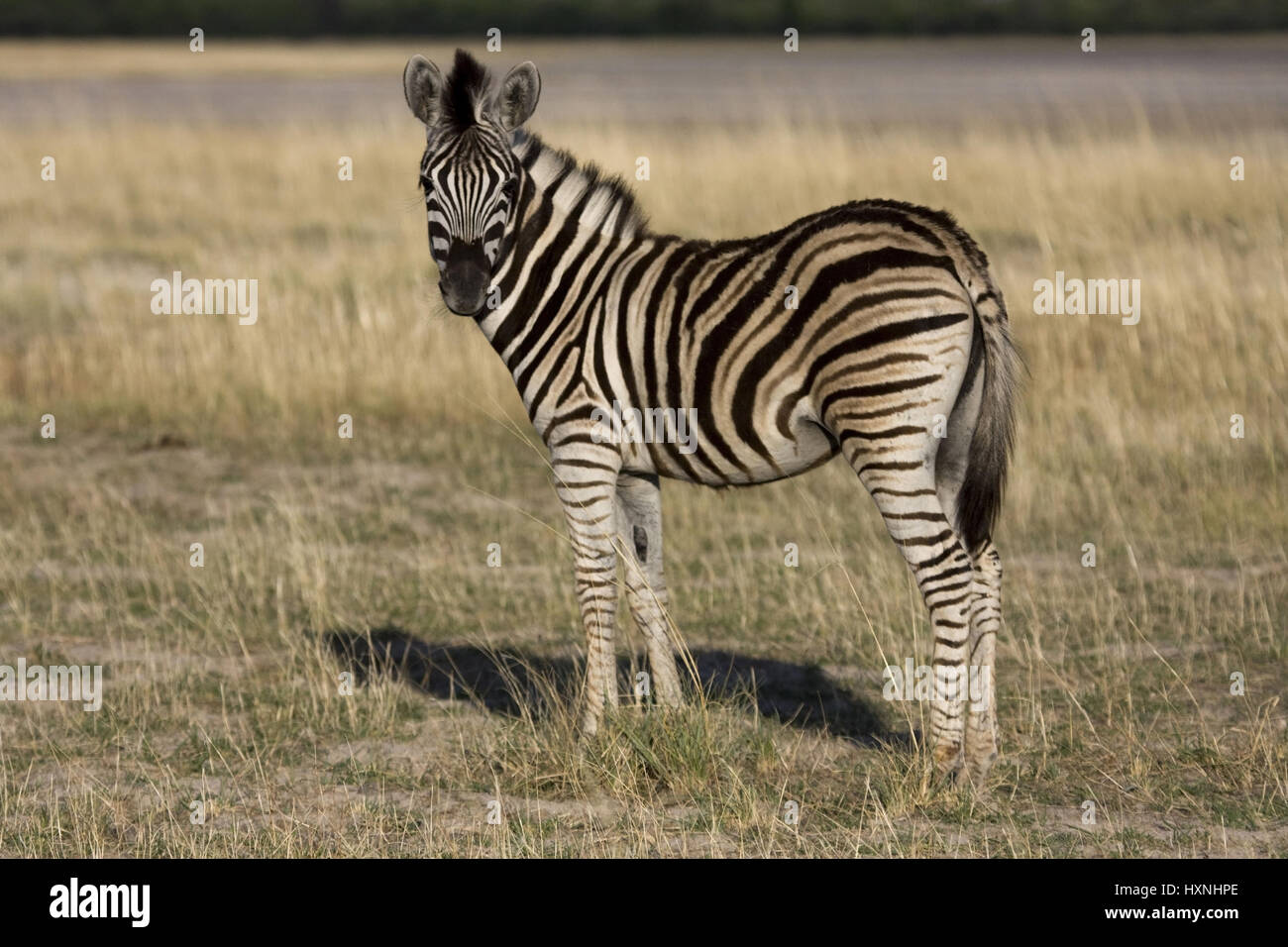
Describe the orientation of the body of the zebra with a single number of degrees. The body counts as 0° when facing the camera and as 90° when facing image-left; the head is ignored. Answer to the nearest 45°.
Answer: approximately 135°
